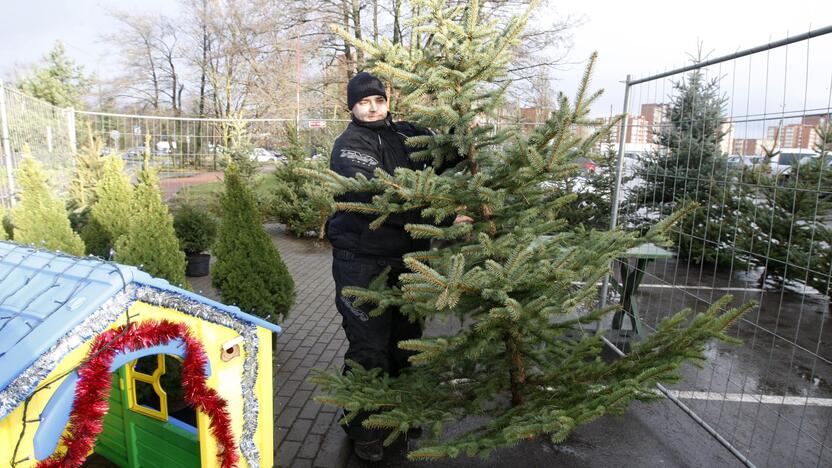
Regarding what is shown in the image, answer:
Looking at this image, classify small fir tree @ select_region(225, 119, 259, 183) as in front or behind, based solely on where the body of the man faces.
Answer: behind

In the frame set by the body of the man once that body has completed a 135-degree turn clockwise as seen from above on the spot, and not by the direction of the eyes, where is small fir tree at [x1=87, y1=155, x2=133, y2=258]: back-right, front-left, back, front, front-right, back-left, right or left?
front-right

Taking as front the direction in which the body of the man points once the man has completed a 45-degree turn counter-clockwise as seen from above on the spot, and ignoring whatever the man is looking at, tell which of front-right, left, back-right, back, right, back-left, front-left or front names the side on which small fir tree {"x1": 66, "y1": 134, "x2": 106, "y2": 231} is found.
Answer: back-left

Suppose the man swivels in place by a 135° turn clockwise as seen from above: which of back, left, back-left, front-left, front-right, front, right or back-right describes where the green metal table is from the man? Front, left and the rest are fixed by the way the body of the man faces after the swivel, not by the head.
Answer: back-right

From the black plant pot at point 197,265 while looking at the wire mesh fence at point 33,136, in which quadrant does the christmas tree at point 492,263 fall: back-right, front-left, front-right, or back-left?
back-left

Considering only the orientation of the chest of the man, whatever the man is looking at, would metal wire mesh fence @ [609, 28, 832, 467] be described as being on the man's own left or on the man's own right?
on the man's own left

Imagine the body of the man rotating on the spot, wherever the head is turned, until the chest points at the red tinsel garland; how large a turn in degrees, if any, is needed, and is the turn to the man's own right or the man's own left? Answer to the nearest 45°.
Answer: approximately 90° to the man's own right

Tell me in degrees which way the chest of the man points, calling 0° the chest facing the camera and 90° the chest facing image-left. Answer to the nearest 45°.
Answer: approximately 315°

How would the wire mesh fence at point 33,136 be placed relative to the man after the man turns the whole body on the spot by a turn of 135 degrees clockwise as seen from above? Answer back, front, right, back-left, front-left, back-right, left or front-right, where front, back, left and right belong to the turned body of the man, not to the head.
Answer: front-right
